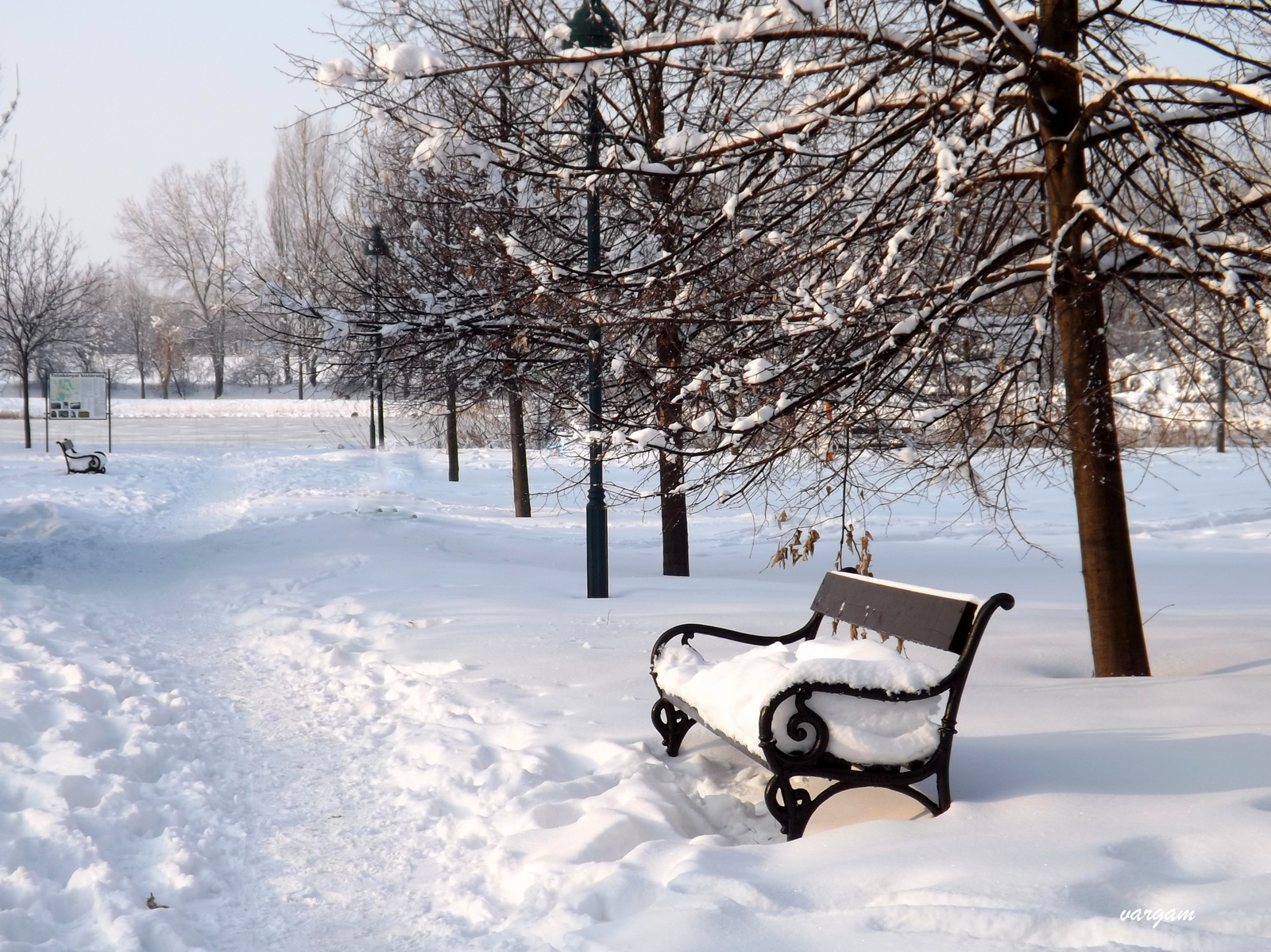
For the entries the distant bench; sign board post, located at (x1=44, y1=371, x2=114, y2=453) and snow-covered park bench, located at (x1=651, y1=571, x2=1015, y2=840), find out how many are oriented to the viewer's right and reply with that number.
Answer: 1

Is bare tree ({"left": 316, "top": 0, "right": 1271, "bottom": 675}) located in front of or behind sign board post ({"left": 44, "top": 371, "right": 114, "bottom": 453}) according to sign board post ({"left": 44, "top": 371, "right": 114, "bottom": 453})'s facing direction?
in front

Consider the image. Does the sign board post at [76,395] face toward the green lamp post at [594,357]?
yes

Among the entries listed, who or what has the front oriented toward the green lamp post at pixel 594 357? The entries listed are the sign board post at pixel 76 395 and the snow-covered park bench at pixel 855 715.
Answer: the sign board post

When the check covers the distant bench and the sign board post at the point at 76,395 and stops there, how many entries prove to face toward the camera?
1

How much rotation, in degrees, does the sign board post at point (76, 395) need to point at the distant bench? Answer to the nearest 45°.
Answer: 0° — it already faces it

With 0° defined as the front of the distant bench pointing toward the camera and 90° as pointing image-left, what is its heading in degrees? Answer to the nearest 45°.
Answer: approximately 270°

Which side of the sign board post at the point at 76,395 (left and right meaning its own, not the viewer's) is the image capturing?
front

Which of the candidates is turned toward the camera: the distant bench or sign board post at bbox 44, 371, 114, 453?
the sign board post

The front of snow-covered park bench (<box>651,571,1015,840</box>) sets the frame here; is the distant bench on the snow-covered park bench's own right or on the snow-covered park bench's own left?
on the snow-covered park bench's own right

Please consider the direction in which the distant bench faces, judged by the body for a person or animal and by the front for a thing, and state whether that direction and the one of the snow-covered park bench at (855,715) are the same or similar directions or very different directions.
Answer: very different directions

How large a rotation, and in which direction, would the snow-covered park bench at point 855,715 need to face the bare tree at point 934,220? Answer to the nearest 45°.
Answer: approximately 135° to its right

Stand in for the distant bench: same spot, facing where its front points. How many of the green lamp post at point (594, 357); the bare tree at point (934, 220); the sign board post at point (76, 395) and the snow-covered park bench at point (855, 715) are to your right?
3
